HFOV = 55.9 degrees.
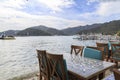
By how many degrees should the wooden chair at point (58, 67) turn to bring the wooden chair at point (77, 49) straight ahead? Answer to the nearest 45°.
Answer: approximately 45° to its left

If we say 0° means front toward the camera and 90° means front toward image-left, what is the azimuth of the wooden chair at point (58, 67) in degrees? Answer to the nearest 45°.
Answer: approximately 225°
